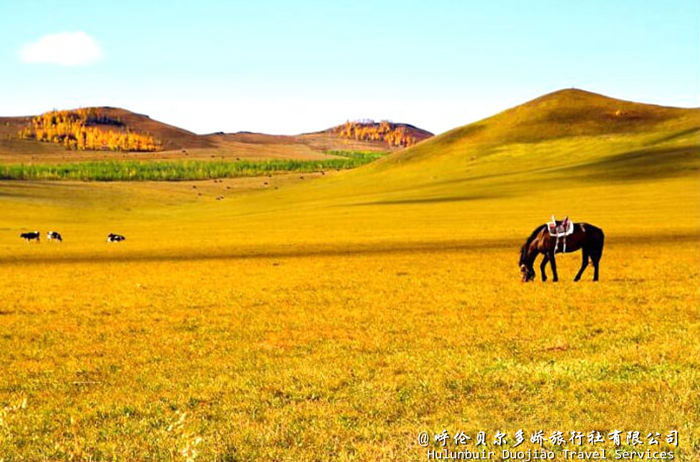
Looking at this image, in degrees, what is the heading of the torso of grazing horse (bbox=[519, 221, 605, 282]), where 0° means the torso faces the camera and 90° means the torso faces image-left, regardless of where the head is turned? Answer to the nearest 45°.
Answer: approximately 90°
